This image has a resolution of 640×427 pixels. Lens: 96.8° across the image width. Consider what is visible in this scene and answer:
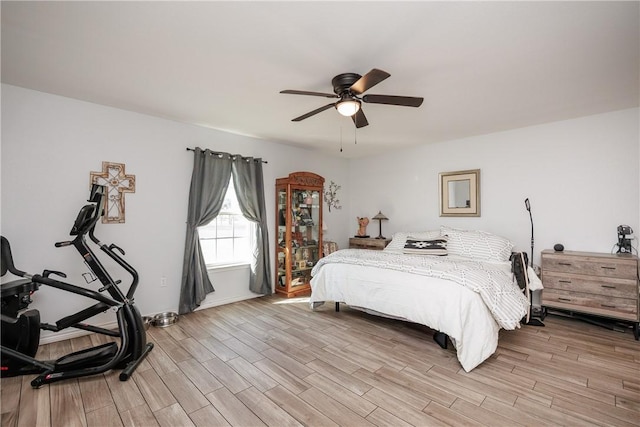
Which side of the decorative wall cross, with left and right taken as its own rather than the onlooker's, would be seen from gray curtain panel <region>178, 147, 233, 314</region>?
left

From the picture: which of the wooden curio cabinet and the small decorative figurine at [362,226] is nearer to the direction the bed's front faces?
the wooden curio cabinet

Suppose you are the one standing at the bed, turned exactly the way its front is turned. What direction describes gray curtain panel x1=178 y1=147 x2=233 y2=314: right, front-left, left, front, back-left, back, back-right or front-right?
front-right

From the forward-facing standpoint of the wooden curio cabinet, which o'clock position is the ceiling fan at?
The ceiling fan is roughly at 1 o'clock from the wooden curio cabinet.

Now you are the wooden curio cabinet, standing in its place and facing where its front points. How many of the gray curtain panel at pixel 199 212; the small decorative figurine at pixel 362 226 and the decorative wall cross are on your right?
2

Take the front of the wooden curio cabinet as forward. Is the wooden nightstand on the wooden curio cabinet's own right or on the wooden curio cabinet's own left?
on the wooden curio cabinet's own left

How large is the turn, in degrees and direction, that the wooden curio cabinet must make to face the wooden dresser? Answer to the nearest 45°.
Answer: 0° — it already faces it

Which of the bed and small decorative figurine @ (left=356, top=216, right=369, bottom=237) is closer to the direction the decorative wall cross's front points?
the bed

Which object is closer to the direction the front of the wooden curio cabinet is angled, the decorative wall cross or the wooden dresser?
the wooden dresser

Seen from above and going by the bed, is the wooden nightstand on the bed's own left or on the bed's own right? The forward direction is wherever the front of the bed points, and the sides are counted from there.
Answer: on the bed's own right

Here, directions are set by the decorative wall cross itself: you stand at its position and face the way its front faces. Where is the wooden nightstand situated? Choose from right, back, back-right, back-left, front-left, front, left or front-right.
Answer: left

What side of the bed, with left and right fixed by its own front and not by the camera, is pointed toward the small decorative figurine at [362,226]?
right

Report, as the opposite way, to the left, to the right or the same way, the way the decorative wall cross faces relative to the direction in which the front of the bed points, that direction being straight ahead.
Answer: to the left

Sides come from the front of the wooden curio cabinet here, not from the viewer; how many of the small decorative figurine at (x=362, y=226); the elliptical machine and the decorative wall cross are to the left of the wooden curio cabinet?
1
